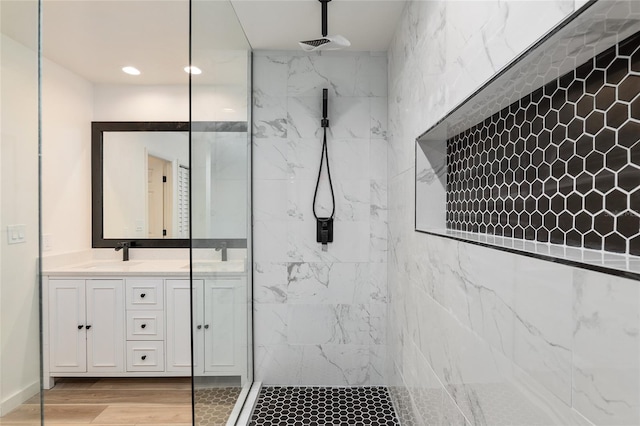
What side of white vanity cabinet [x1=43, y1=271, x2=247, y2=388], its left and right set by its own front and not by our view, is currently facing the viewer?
front

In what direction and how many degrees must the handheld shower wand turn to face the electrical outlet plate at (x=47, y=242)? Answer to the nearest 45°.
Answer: approximately 90° to its right

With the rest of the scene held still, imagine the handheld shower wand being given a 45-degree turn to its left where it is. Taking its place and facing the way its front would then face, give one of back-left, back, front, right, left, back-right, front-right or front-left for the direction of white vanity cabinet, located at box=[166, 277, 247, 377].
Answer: right

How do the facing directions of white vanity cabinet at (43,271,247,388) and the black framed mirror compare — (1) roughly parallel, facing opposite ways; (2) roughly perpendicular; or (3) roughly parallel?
roughly parallel

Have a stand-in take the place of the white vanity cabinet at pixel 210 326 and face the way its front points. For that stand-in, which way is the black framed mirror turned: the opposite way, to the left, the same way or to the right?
the same way

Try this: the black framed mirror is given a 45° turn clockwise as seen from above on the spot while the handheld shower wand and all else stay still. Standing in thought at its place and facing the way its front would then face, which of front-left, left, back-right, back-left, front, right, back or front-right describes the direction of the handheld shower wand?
left

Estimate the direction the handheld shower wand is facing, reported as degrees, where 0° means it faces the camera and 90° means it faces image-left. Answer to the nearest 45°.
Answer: approximately 0°
